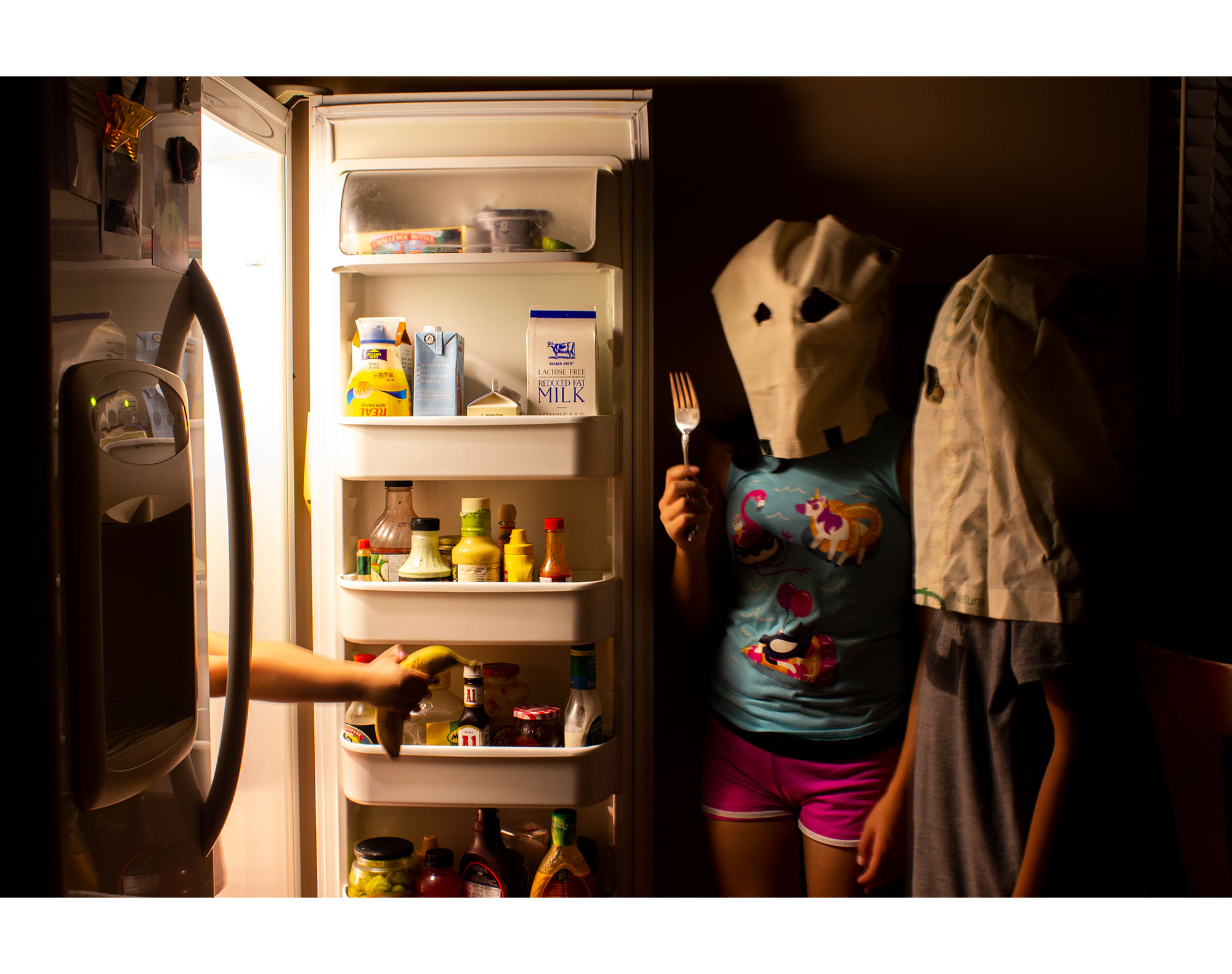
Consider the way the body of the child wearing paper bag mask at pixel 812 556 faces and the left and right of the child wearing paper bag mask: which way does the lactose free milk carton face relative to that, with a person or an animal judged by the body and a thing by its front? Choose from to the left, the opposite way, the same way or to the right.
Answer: the same way

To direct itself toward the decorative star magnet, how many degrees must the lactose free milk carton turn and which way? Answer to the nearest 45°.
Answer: approximately 45° to its right

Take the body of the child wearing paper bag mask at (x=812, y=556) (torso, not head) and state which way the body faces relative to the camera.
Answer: toward the camera

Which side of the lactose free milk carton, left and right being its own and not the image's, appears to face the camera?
front

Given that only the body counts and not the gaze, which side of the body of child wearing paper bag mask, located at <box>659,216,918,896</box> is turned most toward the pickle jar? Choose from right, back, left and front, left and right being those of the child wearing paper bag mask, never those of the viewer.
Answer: right

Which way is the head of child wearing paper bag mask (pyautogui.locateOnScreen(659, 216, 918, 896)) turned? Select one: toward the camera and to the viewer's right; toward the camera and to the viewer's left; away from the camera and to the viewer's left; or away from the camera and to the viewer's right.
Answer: toward the camera and to the viewer's left

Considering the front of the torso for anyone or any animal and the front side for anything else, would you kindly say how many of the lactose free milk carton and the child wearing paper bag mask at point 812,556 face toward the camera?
2
